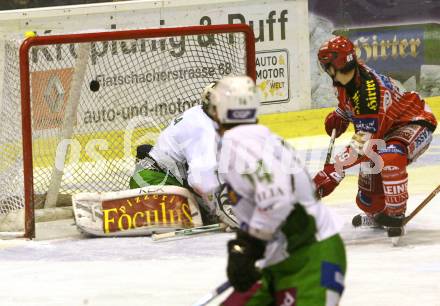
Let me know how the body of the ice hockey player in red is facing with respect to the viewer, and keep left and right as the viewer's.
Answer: facing the viewer and to the left of the viewer

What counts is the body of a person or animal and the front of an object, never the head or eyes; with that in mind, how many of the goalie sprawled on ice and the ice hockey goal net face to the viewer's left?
0

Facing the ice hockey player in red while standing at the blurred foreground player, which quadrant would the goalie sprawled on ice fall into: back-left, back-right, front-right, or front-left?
front-left

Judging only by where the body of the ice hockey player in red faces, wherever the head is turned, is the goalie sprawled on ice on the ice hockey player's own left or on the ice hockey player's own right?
on the ice hockey player's own right

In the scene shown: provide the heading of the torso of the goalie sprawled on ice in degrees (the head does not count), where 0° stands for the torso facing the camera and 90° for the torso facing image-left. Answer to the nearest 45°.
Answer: approximately 315°

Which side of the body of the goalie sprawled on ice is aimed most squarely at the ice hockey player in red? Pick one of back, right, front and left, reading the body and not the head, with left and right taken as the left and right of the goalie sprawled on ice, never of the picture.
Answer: front

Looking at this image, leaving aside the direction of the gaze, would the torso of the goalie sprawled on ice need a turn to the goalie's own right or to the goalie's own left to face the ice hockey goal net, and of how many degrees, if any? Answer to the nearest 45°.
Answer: approximately 180°

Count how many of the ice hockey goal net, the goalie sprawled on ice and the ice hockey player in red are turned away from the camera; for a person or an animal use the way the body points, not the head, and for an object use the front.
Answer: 0

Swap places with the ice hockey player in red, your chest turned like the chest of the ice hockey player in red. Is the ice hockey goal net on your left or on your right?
on your right

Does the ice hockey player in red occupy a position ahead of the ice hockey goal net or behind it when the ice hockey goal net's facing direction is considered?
ahead

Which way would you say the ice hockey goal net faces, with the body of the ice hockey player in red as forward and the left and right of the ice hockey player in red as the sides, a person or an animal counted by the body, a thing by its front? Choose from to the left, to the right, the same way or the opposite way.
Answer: to the left

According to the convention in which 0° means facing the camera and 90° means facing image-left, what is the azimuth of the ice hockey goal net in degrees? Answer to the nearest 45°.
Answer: approximately 315°
